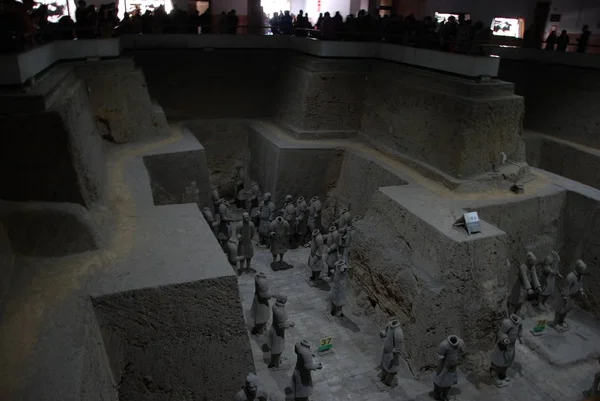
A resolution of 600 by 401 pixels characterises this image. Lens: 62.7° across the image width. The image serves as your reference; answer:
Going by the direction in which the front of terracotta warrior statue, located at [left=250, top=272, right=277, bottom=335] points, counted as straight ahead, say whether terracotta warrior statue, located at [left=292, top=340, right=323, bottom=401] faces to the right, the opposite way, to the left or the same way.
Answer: the same way

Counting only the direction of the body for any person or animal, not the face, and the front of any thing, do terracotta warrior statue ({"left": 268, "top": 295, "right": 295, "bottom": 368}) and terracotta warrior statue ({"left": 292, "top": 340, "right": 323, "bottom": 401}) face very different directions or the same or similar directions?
same or similar directions

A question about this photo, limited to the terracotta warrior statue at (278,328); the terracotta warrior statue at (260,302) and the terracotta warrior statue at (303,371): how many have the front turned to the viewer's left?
0

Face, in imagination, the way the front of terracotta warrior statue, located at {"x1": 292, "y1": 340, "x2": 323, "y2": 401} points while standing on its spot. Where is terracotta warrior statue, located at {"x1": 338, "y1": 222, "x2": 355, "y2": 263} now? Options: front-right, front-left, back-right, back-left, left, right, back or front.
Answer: left

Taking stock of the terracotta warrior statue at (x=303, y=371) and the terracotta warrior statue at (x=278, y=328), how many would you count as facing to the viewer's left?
0
